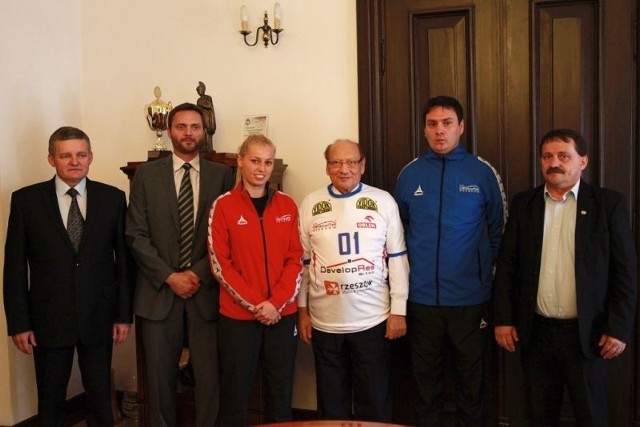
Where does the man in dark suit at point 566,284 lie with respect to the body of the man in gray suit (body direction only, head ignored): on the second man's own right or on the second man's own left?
on the second man's own left

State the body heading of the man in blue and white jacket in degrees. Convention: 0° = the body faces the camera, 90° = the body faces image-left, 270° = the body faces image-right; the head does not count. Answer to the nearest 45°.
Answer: approximately 0°

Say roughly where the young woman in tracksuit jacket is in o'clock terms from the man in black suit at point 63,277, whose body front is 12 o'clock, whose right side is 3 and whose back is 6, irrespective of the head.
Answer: The young woman in tracksuit jacket is roughly at 10 o'clock from the man in black suit.
